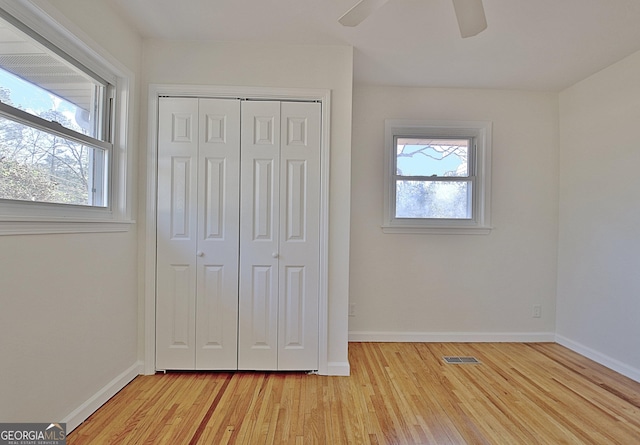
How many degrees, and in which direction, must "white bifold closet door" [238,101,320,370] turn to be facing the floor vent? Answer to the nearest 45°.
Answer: approximately 90° to its left

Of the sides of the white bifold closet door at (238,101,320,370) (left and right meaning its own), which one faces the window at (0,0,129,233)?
right

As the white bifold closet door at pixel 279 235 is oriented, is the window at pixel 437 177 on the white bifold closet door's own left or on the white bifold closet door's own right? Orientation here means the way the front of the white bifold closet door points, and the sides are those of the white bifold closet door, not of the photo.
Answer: on the white bifold closet door's own left

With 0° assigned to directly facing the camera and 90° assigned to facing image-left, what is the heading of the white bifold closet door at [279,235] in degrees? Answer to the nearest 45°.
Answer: approximately 0°

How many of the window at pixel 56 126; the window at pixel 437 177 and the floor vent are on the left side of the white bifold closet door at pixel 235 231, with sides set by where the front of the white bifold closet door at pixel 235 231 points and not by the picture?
2

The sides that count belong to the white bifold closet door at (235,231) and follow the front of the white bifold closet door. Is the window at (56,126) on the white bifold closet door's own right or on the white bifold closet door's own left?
on the white bifold closet door's own right
